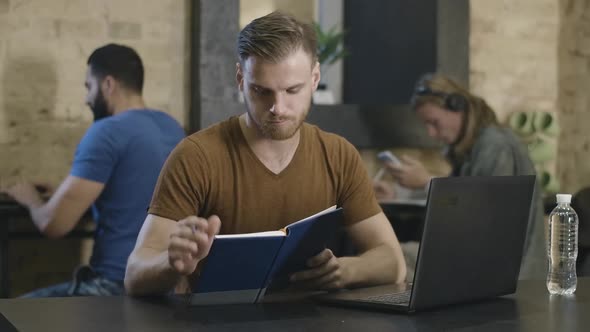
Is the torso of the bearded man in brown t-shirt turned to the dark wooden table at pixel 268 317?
yes

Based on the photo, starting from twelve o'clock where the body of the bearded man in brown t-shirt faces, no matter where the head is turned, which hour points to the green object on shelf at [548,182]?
The green object on shelf is roughly at 7 o'clock from the bearded man in brown t-shirt.

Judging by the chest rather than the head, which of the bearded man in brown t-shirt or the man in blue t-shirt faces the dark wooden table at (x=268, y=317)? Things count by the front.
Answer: the bearded man in brown t-shirt

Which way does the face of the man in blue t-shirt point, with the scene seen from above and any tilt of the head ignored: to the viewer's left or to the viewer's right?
to the viewer's left

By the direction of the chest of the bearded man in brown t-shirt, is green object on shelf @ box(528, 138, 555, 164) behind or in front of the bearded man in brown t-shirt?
behind

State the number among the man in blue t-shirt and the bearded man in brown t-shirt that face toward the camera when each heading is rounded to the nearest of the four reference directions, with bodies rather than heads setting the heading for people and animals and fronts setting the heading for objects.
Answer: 1

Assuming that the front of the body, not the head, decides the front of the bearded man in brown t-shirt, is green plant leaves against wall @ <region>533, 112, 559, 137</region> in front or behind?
behind

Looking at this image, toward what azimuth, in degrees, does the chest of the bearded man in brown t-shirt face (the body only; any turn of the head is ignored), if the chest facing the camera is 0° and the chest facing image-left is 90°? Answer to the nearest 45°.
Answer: approximately 0°

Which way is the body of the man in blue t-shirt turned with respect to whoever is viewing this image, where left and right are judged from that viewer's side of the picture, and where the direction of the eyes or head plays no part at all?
facing away from the viewer and to the left of the viewer

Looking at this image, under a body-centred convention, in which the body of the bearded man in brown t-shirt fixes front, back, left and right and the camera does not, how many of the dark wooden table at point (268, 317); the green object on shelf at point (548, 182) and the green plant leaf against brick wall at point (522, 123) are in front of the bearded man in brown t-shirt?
1

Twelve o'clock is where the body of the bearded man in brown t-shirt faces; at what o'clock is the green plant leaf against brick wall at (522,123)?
The green plant leaf against brick wall is roughly at 7 o'clock from the bearded man in brown t-shirt.
